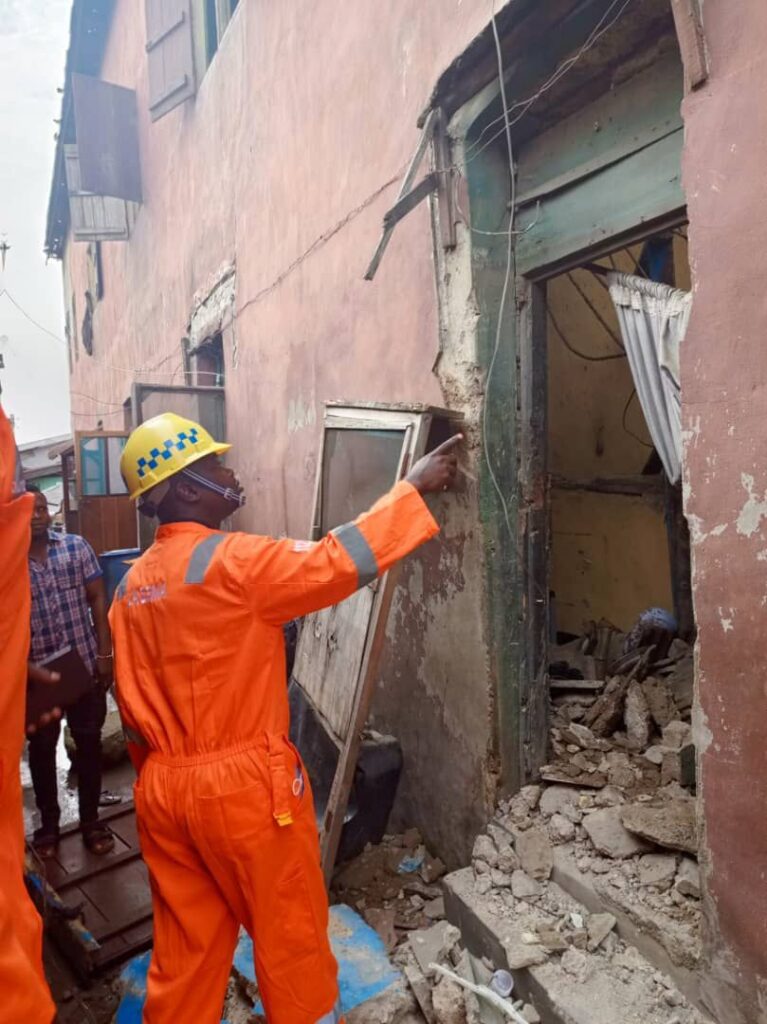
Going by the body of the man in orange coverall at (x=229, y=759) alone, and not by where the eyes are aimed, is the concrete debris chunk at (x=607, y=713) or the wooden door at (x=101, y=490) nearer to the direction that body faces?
the concrete debris chunk

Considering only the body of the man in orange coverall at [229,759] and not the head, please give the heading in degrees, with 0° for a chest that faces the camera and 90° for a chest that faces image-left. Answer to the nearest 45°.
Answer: approximately 225°

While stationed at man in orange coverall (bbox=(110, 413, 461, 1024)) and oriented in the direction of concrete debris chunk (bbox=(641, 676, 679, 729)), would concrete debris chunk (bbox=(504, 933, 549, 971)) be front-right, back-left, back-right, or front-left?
front-right

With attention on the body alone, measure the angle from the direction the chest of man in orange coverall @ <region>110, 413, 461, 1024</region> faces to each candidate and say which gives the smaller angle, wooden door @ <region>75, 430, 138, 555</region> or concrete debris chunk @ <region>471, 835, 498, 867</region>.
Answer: the concrete debris chunk

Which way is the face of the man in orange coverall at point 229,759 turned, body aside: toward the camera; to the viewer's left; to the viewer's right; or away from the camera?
to the viewer's right

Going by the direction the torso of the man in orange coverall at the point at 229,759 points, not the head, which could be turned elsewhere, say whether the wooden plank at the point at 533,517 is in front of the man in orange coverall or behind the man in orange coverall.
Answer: in front

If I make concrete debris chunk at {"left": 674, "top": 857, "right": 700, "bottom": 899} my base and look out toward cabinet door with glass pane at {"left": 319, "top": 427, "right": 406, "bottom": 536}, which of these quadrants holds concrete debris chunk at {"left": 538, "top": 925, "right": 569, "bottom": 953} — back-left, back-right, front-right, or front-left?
front-left

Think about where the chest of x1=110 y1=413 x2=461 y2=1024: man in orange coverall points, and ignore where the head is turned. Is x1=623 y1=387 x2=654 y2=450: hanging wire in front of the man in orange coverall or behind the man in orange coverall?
in front

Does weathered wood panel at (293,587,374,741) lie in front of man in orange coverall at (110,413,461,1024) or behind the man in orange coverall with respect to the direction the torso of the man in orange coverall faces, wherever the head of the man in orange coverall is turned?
in front

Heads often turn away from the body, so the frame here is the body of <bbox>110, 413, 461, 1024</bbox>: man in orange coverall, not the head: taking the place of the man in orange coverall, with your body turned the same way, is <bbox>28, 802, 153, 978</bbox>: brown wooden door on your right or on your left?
on your left

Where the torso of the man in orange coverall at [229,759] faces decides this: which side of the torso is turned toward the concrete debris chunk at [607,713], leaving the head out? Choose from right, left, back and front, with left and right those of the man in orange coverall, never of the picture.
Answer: front

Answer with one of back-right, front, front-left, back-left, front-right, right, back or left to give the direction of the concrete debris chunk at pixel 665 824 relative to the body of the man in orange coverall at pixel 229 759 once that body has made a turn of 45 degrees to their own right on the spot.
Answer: front

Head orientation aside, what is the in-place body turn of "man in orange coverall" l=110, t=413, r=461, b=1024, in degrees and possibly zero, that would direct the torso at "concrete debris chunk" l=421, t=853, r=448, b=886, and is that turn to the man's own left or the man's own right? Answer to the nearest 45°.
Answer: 0° — they already face it

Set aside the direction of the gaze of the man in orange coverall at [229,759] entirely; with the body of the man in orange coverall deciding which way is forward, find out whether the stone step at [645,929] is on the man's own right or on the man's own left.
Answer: on the man's own right
